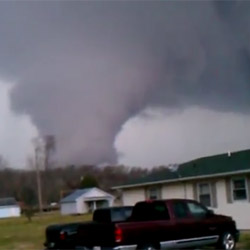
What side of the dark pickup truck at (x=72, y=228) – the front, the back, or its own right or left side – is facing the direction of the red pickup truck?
right

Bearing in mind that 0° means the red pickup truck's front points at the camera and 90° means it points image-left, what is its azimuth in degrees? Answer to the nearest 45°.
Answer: approximately 225°

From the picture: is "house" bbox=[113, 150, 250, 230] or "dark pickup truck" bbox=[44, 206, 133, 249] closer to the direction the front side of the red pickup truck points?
the house

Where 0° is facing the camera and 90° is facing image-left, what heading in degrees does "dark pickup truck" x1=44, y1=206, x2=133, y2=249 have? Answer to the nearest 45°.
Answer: approximately 225°

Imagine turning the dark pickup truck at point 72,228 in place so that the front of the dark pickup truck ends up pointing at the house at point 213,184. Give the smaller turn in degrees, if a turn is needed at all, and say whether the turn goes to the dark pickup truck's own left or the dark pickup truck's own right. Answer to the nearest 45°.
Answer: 0° — it already faces it

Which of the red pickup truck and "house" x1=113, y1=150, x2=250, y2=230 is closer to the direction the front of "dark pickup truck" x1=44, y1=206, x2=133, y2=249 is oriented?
the house
